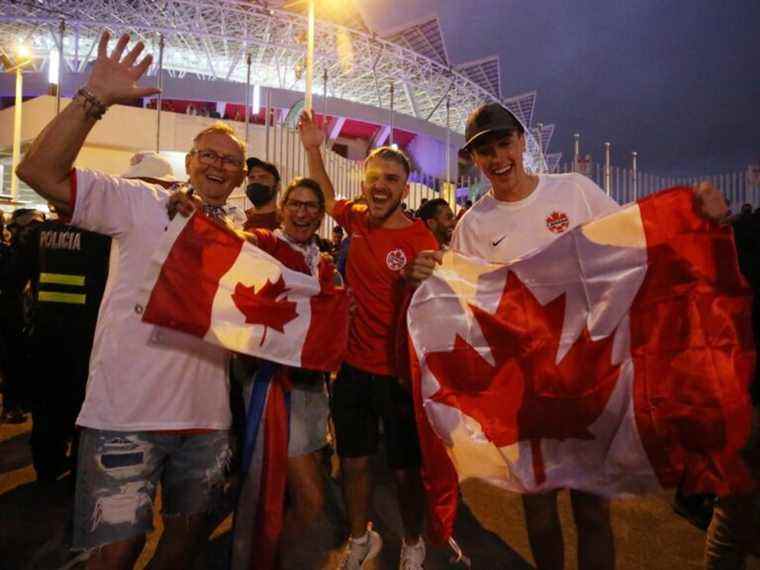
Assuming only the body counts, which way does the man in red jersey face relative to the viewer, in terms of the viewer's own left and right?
facing the viewer

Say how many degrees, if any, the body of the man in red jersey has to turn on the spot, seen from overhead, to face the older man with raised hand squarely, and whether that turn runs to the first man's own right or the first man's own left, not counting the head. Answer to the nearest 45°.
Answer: approximately 45° to the first man's own right

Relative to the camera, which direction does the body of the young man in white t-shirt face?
toward the camera

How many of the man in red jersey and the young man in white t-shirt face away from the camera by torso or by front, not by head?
0

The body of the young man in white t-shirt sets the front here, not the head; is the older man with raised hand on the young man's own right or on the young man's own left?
on the young man's own right

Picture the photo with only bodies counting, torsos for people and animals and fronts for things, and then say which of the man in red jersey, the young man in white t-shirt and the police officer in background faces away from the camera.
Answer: the police officer in background

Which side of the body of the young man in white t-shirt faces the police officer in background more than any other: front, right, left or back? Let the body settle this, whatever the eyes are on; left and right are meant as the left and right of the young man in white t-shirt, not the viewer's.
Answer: right

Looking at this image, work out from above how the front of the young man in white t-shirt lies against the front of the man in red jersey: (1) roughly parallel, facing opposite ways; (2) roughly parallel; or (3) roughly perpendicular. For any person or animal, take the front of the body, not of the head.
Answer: roughly parallel

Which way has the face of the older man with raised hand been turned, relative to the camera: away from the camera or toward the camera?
toward the camera

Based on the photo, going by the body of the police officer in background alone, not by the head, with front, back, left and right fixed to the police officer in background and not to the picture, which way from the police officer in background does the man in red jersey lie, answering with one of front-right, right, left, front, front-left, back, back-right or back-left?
back-right

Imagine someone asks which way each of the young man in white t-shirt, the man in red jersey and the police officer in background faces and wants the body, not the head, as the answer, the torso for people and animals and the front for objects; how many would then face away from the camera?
1

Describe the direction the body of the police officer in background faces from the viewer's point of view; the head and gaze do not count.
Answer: away from the camera
